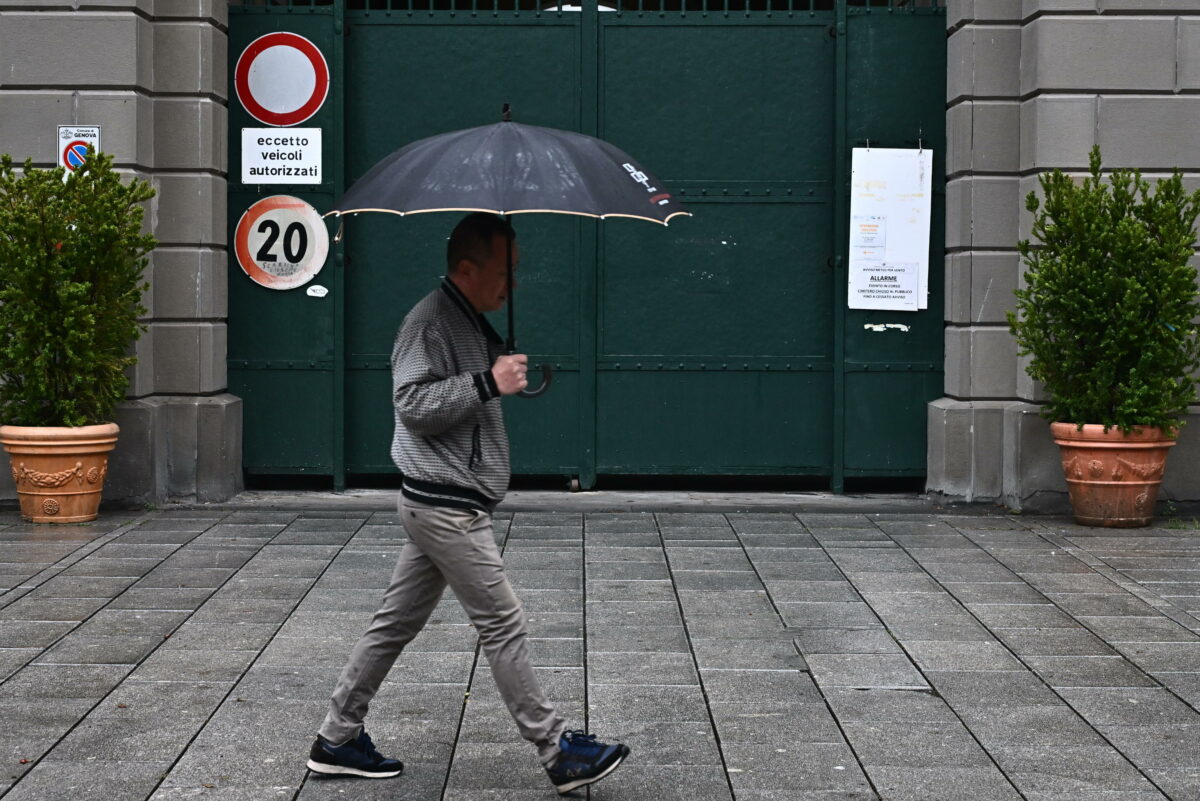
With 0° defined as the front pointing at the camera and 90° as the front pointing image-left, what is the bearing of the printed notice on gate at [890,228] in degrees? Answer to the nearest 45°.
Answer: approximately 0°

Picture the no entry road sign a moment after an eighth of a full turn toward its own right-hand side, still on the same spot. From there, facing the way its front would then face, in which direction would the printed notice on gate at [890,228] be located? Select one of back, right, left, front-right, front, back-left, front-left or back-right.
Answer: back-left

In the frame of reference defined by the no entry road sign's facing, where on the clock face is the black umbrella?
The black umbrella is roughly at 12 o'clock from the no entry road sign.

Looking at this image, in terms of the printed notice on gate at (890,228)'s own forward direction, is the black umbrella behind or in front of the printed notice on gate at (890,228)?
in front

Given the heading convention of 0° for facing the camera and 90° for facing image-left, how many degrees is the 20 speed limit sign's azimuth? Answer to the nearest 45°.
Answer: approximately 0°

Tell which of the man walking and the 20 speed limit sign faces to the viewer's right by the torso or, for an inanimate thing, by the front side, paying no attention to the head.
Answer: the man walking

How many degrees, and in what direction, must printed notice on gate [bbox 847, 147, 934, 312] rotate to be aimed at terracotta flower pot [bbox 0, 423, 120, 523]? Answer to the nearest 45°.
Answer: approximately 45° to its right

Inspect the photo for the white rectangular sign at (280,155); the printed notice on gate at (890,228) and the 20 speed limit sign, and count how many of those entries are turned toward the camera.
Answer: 3

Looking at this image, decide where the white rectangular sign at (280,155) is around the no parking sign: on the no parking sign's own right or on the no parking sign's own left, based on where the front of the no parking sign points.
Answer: on the no parking sign's own left

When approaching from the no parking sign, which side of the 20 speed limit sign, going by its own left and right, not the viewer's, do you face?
right

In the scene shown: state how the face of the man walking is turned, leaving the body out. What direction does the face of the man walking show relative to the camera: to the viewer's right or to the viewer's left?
to the viewer's right

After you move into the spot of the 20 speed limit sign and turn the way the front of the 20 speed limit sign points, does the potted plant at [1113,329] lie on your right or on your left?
on your left

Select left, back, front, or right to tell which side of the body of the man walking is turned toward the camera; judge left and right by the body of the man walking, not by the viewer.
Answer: right

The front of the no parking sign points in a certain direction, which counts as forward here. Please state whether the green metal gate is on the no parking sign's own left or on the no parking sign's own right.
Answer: on the no parking sign's own left

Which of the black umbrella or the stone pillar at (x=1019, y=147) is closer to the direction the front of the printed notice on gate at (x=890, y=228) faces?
the black umbrella
